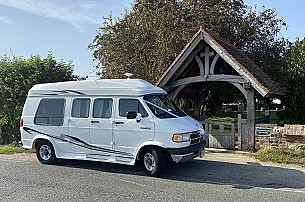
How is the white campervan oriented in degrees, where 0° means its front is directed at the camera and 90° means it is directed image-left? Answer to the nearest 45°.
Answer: approximately 315°

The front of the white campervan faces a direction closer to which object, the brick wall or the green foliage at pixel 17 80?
the brick wall

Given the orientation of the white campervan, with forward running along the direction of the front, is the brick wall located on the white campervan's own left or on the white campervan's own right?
on the white campervan's own left

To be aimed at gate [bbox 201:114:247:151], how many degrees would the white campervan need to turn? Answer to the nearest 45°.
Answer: approximately 90° to its left

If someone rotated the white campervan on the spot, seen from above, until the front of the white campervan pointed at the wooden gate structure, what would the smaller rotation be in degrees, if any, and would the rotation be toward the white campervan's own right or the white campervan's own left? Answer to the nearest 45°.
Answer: approximately 90° to the white campervan's own left

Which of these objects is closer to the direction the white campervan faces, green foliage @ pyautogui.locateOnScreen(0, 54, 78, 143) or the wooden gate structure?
the wooden gate structure

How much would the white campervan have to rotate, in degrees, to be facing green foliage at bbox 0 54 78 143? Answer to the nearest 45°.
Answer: approximately 180°
